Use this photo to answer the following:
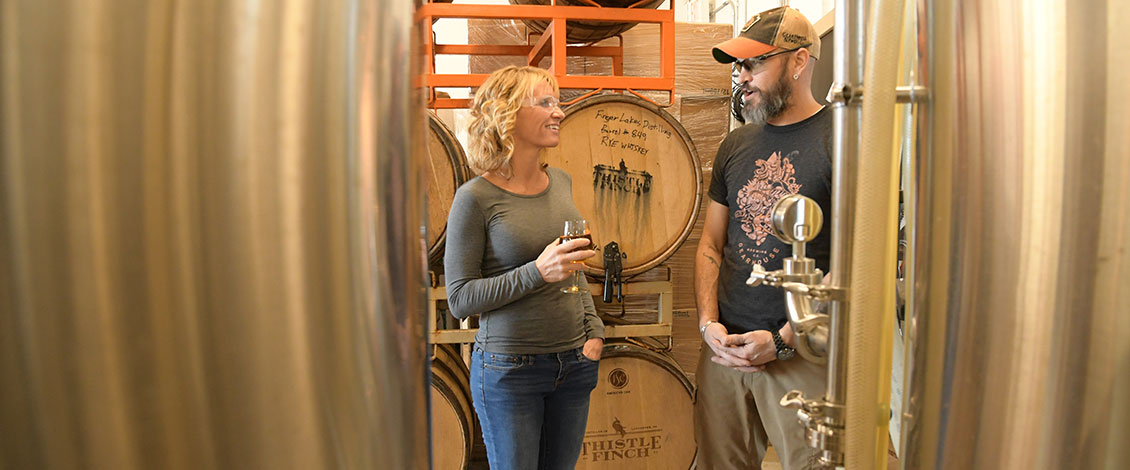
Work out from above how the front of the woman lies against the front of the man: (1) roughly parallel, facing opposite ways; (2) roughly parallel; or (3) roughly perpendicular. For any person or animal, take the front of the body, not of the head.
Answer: roughly perpendicular

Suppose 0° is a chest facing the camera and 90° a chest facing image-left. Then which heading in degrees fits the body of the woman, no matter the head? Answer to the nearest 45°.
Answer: approximately 315°

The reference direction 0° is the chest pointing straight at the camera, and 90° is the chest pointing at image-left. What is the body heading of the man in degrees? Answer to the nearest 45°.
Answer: approximately 45°

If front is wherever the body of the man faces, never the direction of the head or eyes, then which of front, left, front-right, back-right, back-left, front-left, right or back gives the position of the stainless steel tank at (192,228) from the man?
front-left

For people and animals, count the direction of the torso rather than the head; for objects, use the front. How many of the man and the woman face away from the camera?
0

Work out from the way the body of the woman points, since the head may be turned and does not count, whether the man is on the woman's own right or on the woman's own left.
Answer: on the woman's own left

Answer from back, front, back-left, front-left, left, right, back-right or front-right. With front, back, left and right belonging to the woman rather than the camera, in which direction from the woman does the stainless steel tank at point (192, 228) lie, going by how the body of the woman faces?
front-right

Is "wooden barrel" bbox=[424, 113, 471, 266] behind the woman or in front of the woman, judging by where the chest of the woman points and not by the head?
behind

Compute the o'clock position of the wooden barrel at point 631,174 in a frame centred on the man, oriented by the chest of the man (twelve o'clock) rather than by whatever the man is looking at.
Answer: The wooden barrel is roughly at 3 o'clock from the man.

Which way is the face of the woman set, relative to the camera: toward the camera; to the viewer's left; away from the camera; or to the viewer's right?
to the viewer's right

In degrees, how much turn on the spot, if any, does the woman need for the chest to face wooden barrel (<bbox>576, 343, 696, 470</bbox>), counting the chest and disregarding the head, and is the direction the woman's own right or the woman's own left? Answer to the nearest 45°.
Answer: approximately 90° to the woman's own left
